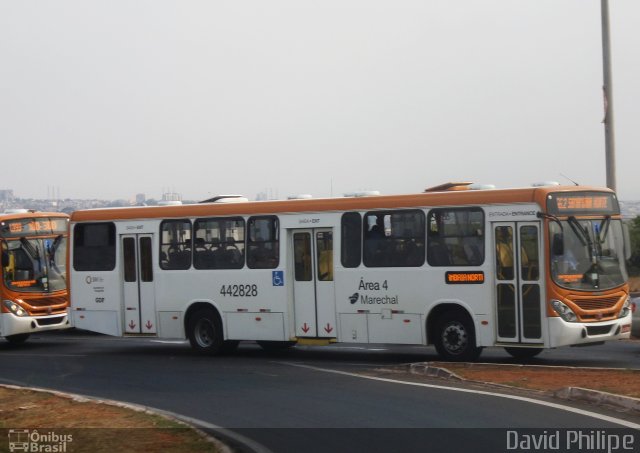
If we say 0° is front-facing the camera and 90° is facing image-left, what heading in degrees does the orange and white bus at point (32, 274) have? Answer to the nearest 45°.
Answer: approximately 315°

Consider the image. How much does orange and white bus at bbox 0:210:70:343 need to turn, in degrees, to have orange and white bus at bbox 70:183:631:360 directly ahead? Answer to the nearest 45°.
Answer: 0° — it already faces it

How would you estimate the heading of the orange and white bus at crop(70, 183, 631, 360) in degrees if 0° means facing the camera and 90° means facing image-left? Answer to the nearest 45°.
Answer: approximately 315°

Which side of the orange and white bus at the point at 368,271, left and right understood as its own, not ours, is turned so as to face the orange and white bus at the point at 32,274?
back
